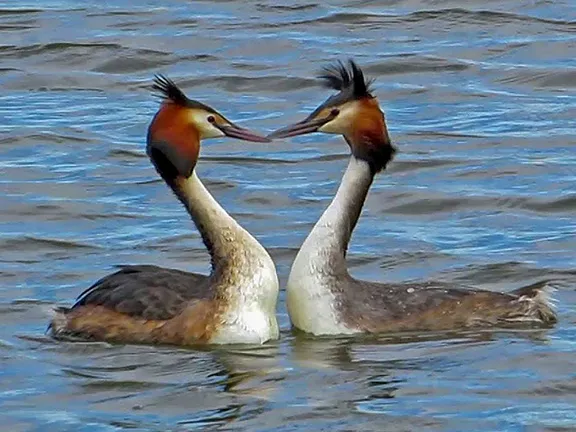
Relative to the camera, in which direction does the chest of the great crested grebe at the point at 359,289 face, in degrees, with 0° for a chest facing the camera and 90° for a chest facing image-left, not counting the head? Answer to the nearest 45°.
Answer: approximately 90°

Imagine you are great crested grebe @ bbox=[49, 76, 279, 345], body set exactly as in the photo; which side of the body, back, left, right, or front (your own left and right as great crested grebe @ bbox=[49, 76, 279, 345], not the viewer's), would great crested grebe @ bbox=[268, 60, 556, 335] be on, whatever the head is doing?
front

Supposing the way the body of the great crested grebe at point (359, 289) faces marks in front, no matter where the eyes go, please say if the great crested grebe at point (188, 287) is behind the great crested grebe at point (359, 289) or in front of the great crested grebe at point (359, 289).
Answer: in front

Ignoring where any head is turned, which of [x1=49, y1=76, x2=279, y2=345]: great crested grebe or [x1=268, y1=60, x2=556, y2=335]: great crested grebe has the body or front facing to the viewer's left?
[x1=268, y1=60, x2=556, y2=335]: great crested grebe

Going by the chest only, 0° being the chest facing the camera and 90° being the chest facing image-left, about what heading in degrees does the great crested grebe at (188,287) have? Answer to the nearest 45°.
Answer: approximately 270°

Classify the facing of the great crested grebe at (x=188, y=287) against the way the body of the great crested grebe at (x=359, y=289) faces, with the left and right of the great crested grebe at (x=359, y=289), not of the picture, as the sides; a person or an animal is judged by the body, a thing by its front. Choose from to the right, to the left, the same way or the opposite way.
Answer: the opposite way

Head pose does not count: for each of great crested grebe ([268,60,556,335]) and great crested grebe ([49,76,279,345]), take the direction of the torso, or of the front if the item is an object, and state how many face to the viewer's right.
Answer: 1
